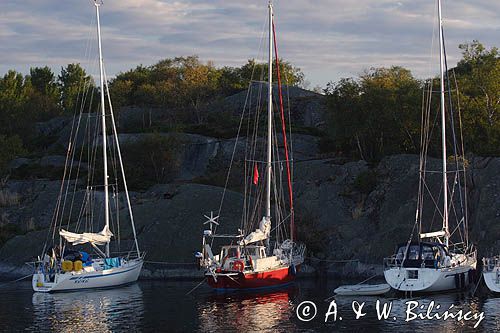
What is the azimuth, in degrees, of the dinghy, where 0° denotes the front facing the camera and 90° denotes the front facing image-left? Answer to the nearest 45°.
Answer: approximately 270°
